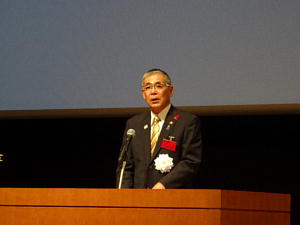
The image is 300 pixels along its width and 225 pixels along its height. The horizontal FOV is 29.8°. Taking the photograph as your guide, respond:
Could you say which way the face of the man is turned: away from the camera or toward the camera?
toward the camera

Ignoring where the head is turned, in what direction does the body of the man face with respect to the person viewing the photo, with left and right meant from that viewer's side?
facing the viewer and to the left of the viewer
